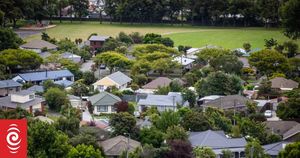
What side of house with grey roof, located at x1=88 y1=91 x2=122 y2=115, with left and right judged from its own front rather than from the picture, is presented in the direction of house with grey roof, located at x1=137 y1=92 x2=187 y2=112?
left

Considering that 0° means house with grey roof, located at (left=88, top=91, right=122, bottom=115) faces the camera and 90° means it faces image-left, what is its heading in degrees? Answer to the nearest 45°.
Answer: approximately 0°

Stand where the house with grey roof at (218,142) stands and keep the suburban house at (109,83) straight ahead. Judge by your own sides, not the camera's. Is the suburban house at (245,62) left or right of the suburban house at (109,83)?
right

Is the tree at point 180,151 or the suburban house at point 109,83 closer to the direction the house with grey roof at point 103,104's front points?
the tree

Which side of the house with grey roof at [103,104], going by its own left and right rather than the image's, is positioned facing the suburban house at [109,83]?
back

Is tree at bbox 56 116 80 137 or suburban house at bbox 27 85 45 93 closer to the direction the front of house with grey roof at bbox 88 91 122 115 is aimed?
the tree

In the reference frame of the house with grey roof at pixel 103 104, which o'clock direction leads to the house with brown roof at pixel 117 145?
the house with brown roof at pixel 117 145 is roughly at 12 o'clock from the house with grey roof at pixel 103 104.

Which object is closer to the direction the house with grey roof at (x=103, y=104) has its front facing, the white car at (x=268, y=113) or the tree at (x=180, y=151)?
the tree

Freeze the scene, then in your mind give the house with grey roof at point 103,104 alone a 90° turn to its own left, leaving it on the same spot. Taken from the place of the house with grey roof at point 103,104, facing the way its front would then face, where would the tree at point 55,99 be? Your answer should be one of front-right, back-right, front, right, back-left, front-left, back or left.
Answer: back
